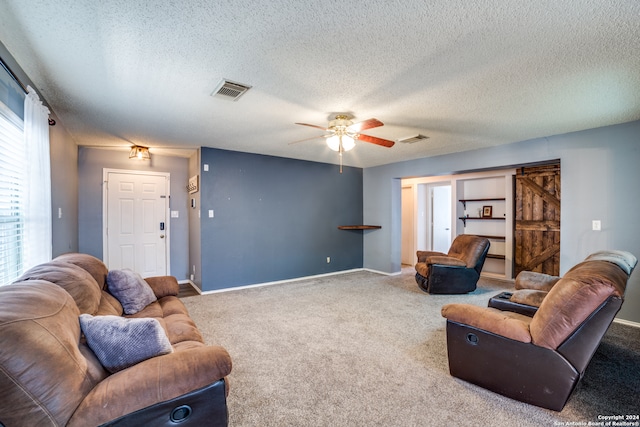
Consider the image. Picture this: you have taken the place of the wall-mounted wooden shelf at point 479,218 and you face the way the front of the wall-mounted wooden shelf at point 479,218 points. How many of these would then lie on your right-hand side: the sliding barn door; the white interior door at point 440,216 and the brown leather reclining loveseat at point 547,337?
1

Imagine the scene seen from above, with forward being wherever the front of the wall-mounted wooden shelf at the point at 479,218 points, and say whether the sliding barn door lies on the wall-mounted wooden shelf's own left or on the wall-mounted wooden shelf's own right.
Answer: on the wall-mounted wooden shelf's own left

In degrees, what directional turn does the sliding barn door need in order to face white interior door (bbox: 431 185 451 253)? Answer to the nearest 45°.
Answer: approximately 90° to its right

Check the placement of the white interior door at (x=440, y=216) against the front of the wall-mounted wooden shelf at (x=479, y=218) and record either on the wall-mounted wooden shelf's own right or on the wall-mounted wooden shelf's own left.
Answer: on the wall-mounted wooden shelf's own right

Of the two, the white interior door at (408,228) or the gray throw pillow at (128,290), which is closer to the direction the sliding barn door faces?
the gray throw pillow

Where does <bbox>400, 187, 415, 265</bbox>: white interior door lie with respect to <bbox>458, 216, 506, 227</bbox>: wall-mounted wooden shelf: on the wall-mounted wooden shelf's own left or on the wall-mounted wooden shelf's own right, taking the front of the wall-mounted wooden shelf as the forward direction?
on the wall-mounted wooden shelf's own right

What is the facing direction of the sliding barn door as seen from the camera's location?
facing the viewer and to the left of the viewer
